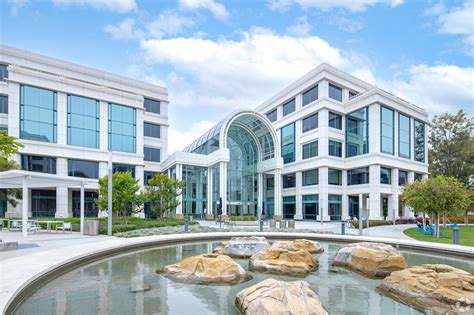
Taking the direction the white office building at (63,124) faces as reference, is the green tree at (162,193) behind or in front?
in front

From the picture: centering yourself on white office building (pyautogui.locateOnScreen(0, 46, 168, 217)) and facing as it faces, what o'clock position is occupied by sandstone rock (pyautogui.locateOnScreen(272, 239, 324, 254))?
The sandstone rock is roughly at 1 o'clock from the white office building.

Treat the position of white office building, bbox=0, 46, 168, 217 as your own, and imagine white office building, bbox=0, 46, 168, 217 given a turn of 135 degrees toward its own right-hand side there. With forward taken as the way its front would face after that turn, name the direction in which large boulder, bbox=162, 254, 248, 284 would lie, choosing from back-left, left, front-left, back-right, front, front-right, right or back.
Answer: left

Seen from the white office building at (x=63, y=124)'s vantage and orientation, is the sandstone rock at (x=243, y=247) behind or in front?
in front

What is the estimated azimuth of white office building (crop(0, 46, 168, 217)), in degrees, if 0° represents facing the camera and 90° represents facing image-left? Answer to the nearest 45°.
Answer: approximately 315°
